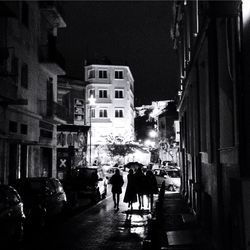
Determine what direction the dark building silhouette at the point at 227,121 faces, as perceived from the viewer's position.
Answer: facing to the left of the viewer

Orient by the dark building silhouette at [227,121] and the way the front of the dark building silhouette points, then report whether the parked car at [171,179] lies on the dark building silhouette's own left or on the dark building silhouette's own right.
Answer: on the dark building silhouette's own right

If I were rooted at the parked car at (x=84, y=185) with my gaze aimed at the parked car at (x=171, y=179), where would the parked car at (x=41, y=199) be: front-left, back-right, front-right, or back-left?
back-right

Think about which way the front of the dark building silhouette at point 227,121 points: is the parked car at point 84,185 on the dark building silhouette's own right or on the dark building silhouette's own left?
on the dark building silhouette's own right
